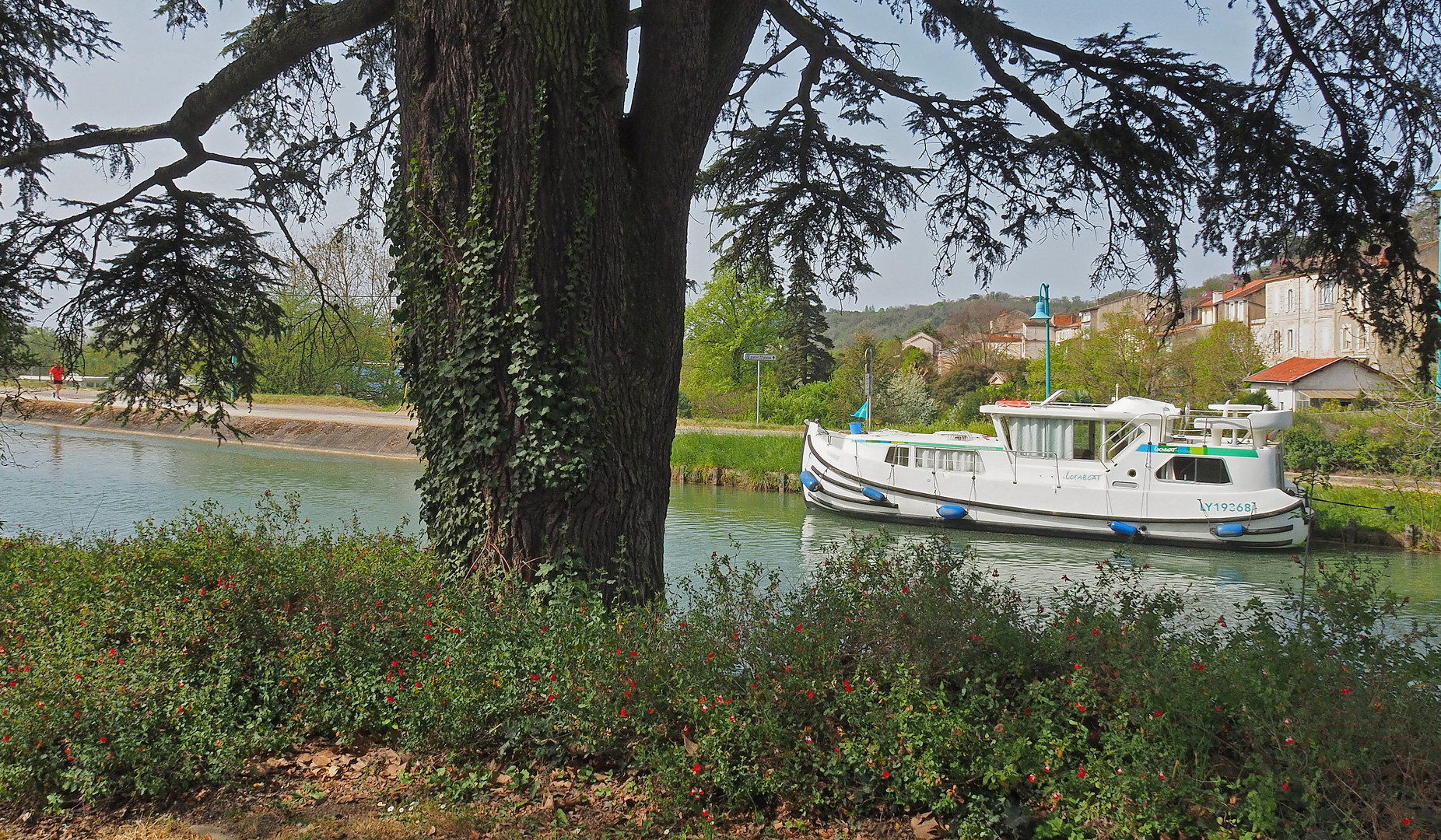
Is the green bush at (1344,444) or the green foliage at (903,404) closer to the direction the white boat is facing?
the green foliage

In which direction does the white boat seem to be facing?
to the viewer's left

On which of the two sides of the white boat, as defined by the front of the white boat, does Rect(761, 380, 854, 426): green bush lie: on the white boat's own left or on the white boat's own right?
on the white boat's own right

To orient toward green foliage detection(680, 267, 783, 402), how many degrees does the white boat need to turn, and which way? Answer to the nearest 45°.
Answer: approximately 45° to its right

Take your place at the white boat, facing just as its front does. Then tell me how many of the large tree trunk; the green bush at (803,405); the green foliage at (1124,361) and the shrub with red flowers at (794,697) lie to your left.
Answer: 2

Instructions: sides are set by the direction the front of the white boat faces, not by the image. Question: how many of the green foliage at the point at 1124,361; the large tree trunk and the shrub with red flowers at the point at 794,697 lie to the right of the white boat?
1

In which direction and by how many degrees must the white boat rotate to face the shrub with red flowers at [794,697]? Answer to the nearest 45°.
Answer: approximately 90° to its left

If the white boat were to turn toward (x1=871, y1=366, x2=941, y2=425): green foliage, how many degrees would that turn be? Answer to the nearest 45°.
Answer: approximately 90° to its right

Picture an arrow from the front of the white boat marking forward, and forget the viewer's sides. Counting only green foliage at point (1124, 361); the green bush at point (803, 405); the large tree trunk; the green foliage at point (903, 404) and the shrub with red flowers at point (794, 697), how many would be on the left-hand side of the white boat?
2

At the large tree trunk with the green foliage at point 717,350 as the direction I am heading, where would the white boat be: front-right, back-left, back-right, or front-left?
front-right

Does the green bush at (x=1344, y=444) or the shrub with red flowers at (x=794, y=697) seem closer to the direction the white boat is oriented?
the shrub with red flowers

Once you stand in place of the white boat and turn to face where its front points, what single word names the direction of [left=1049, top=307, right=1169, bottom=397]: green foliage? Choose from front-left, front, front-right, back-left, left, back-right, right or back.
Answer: right
